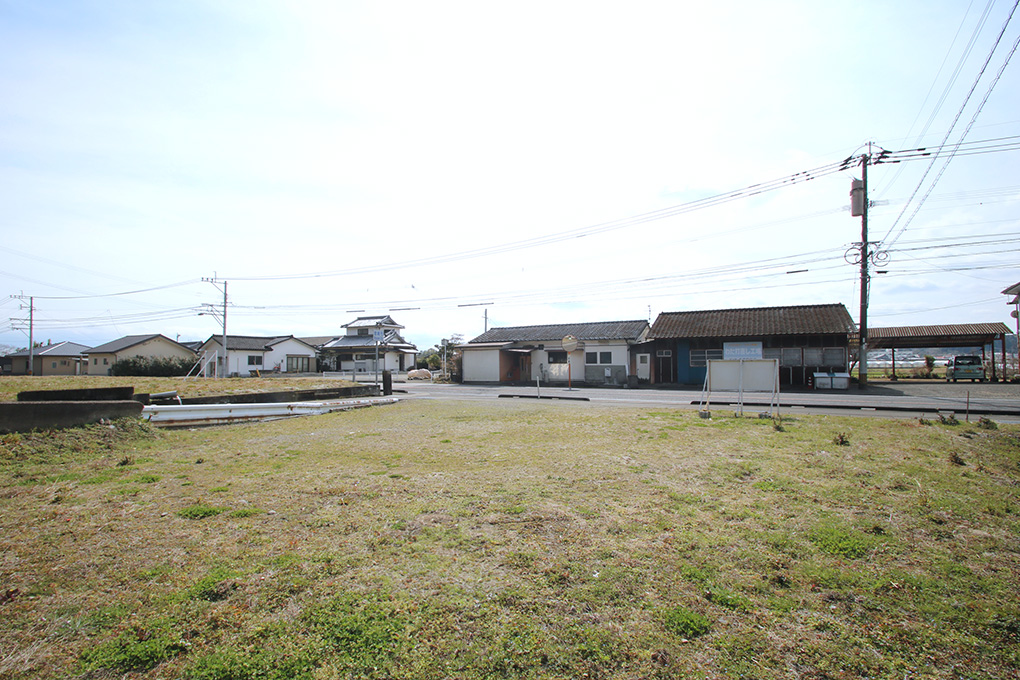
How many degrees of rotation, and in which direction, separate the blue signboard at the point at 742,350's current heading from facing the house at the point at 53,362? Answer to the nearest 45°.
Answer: approximately 90° to its right

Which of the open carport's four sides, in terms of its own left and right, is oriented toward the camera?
front

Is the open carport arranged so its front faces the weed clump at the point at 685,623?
yes

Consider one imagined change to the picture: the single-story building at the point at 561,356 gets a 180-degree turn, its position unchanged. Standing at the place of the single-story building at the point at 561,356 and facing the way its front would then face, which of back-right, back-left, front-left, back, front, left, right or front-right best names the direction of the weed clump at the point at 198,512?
back

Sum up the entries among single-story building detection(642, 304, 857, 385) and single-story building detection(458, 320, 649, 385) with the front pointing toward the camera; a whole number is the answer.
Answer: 2

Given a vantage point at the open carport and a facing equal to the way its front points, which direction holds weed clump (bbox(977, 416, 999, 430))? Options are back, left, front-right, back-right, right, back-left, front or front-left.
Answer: front

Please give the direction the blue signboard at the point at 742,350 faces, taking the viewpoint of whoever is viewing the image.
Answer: facing the viewer

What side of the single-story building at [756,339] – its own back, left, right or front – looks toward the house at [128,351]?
right

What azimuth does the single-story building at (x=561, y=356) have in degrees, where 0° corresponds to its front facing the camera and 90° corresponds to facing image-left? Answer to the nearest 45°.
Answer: approximately 0°

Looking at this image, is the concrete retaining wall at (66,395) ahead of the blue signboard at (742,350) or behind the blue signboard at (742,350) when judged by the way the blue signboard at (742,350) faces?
ahead
